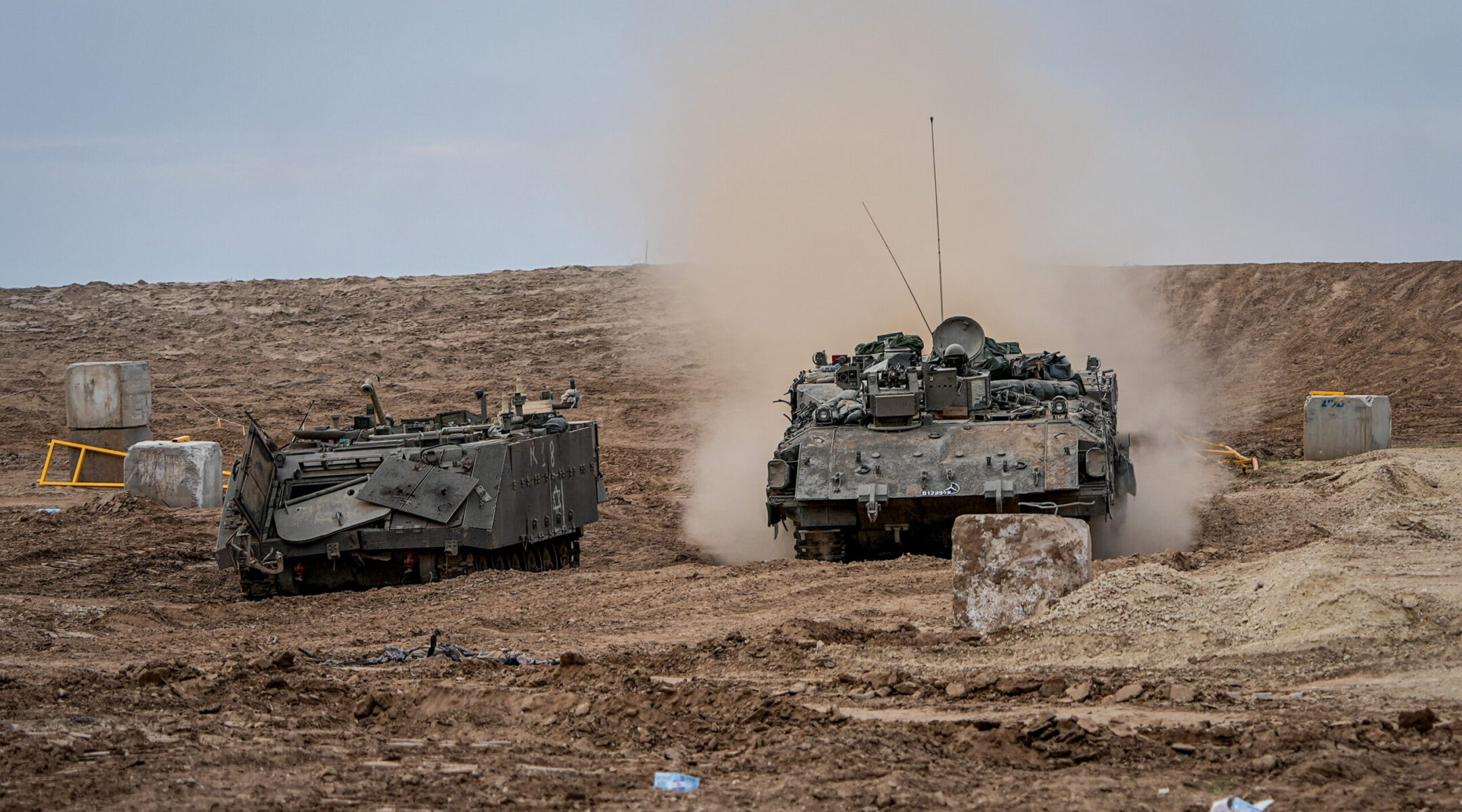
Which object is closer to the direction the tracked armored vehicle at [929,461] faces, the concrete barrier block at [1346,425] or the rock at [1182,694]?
the rock

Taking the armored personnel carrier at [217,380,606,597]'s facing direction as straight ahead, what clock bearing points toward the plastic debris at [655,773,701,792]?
The plastic debris is roughly at 10 o'clock from the armored personnel carrier.

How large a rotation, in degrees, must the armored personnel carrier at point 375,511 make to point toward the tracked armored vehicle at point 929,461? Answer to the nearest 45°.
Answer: approximately 135° to its left

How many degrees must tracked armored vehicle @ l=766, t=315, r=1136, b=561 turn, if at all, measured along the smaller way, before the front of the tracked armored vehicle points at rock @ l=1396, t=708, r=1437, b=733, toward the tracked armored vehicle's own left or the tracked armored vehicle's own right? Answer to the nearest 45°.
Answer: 0° — it already faces it

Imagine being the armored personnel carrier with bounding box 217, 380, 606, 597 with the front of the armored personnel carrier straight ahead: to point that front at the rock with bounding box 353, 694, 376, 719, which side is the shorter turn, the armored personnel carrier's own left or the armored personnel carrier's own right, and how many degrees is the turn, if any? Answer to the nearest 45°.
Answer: approximately 45° to the armored personnel carrier's own left

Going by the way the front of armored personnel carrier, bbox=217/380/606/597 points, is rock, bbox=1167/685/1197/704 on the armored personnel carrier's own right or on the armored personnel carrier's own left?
on the armored personnel carrier's own left

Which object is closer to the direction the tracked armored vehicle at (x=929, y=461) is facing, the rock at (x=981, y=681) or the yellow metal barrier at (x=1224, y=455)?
the rock

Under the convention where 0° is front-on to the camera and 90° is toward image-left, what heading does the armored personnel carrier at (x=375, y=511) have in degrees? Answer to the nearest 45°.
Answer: approximately 45°

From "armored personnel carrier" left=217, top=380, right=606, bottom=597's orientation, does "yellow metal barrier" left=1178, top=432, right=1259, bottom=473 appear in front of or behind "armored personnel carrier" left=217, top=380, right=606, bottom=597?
behind

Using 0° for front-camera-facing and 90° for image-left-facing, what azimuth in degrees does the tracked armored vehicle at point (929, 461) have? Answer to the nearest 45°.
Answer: approximately 0°
